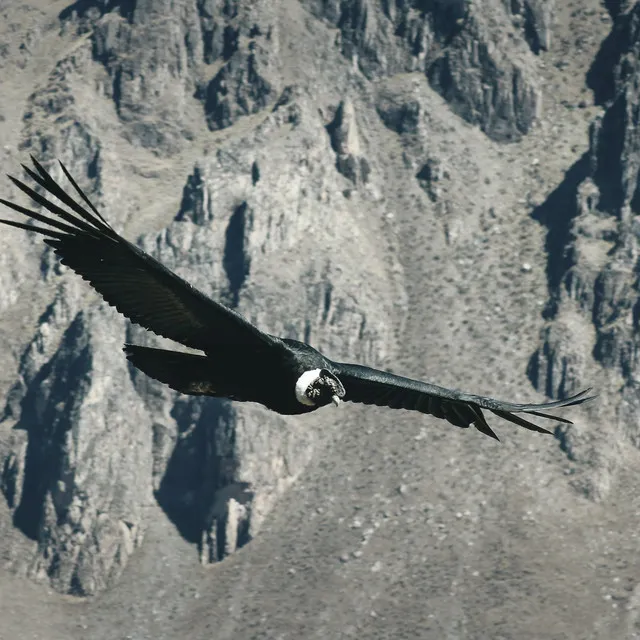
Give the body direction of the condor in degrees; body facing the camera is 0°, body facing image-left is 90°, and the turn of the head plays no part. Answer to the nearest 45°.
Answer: approximately 315°
